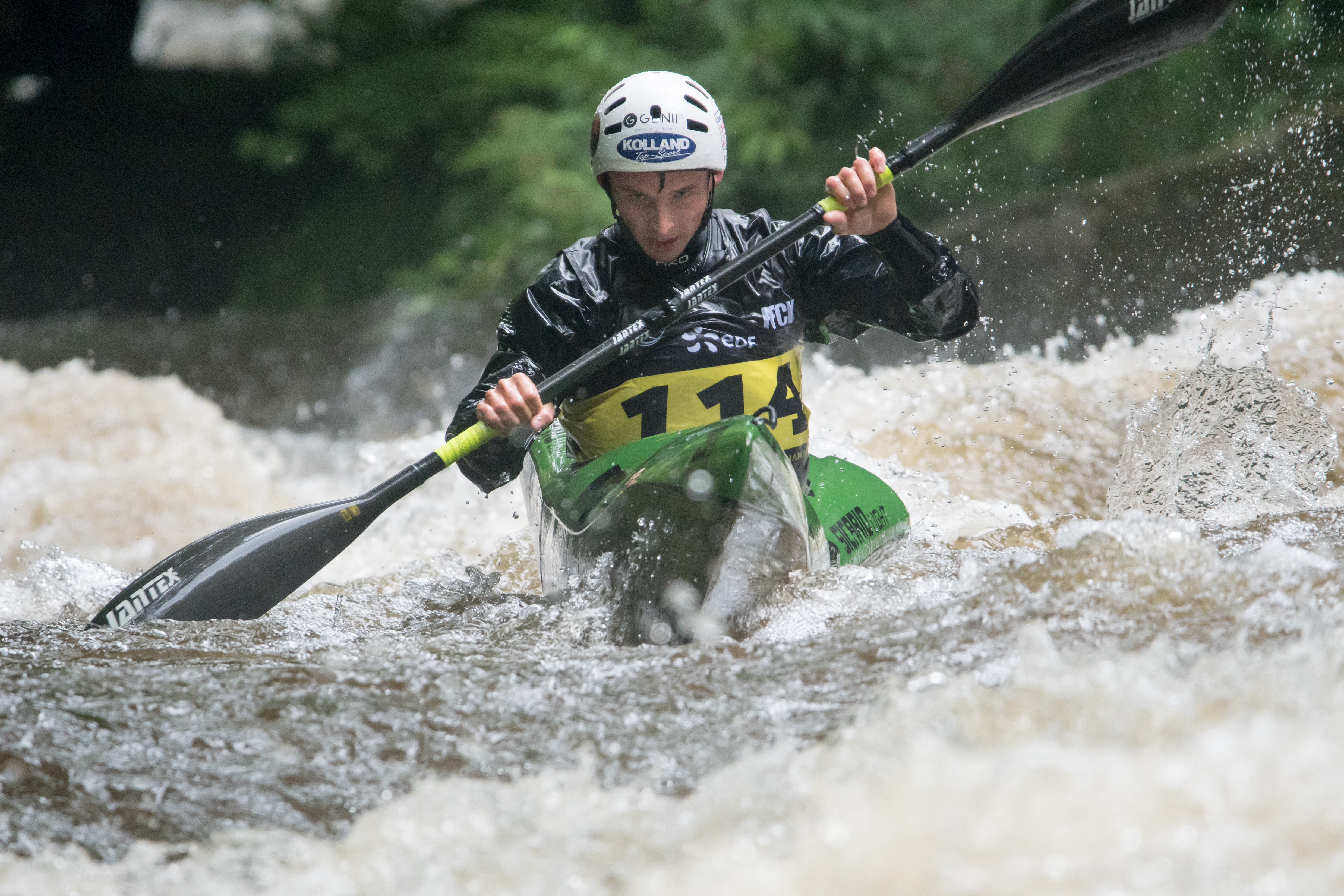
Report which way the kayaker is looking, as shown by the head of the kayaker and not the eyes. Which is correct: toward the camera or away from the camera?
toward the camera

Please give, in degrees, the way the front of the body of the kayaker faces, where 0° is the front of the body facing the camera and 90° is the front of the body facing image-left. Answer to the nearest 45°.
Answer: approximately 0°

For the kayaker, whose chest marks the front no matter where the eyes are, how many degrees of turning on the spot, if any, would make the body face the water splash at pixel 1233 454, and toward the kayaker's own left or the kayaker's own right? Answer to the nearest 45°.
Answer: approximately 135° to the kayaker's own left
